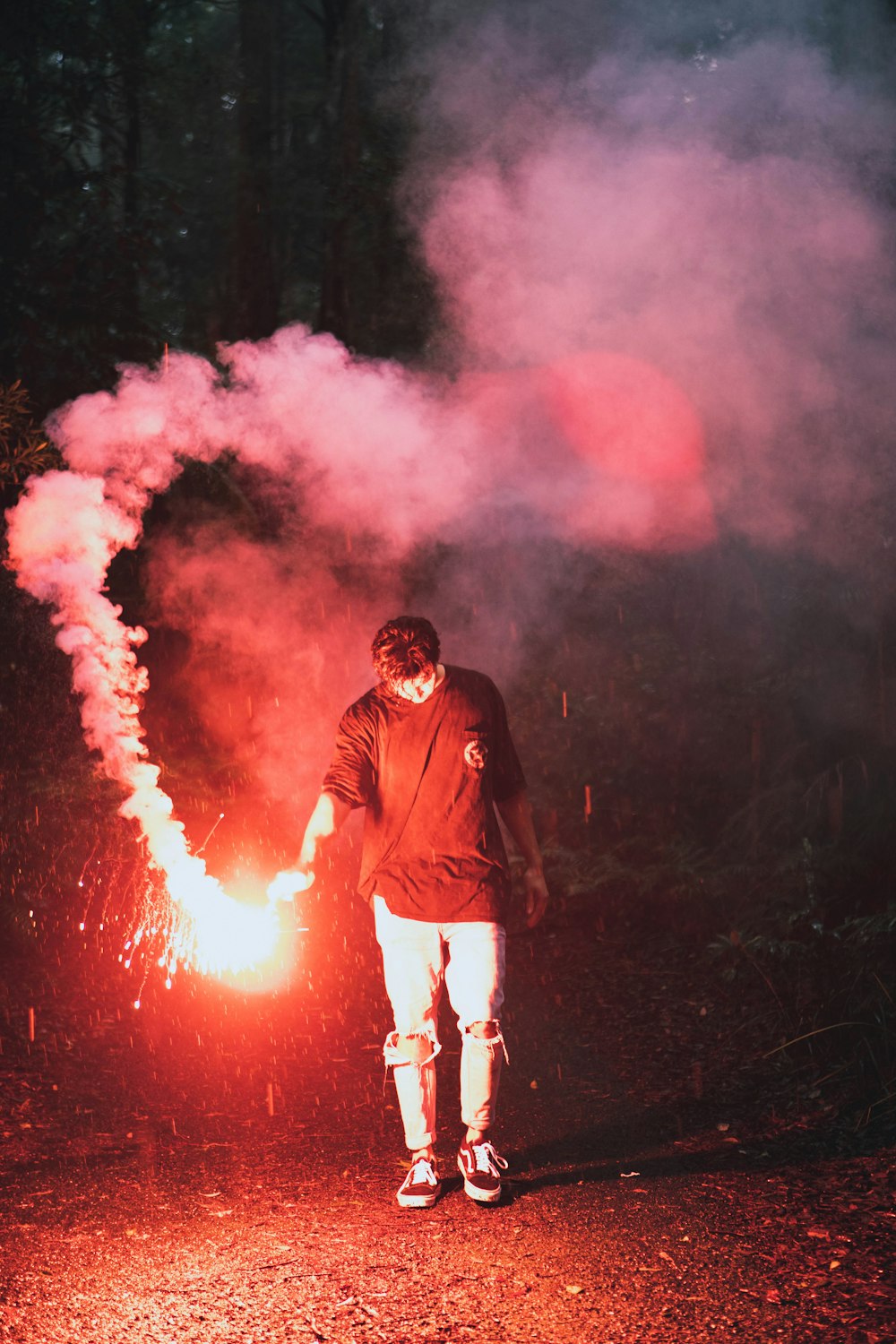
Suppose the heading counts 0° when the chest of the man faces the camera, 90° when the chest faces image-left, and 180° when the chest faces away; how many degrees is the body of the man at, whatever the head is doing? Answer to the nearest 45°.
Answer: approximately 0°

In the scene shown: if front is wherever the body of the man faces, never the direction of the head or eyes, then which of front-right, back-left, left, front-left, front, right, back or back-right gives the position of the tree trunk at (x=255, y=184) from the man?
back

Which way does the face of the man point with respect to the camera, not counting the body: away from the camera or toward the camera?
toward the camera
